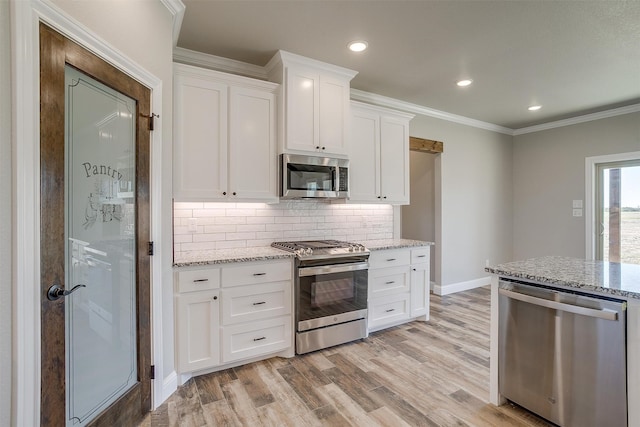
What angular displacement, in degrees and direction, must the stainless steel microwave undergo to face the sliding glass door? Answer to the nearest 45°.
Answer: approximately 45° to its left

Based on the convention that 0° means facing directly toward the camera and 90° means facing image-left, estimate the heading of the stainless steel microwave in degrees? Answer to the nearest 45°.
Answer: approximately 315°

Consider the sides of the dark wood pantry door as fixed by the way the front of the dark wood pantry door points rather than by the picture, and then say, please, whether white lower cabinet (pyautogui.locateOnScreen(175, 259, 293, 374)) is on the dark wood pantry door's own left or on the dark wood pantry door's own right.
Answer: on the dark wood pantry door's own left

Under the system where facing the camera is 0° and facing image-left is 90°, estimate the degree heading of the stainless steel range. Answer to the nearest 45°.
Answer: approximately 315°

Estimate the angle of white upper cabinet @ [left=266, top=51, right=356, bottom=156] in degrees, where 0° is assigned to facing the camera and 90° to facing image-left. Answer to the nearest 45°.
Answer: approximately 315°

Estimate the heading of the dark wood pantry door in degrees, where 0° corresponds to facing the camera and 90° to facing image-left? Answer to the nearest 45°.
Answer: approximately 315°

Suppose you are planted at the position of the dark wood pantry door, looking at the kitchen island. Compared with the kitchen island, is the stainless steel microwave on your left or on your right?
left

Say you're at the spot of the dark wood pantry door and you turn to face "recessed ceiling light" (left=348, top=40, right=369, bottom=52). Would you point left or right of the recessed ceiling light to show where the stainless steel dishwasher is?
right

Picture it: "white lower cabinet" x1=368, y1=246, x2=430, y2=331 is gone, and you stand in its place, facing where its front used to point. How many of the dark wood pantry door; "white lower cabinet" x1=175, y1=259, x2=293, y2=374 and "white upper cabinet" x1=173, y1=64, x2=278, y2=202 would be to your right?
3

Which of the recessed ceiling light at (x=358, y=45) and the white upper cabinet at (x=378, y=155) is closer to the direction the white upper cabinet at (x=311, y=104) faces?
the recessed ceiling light
